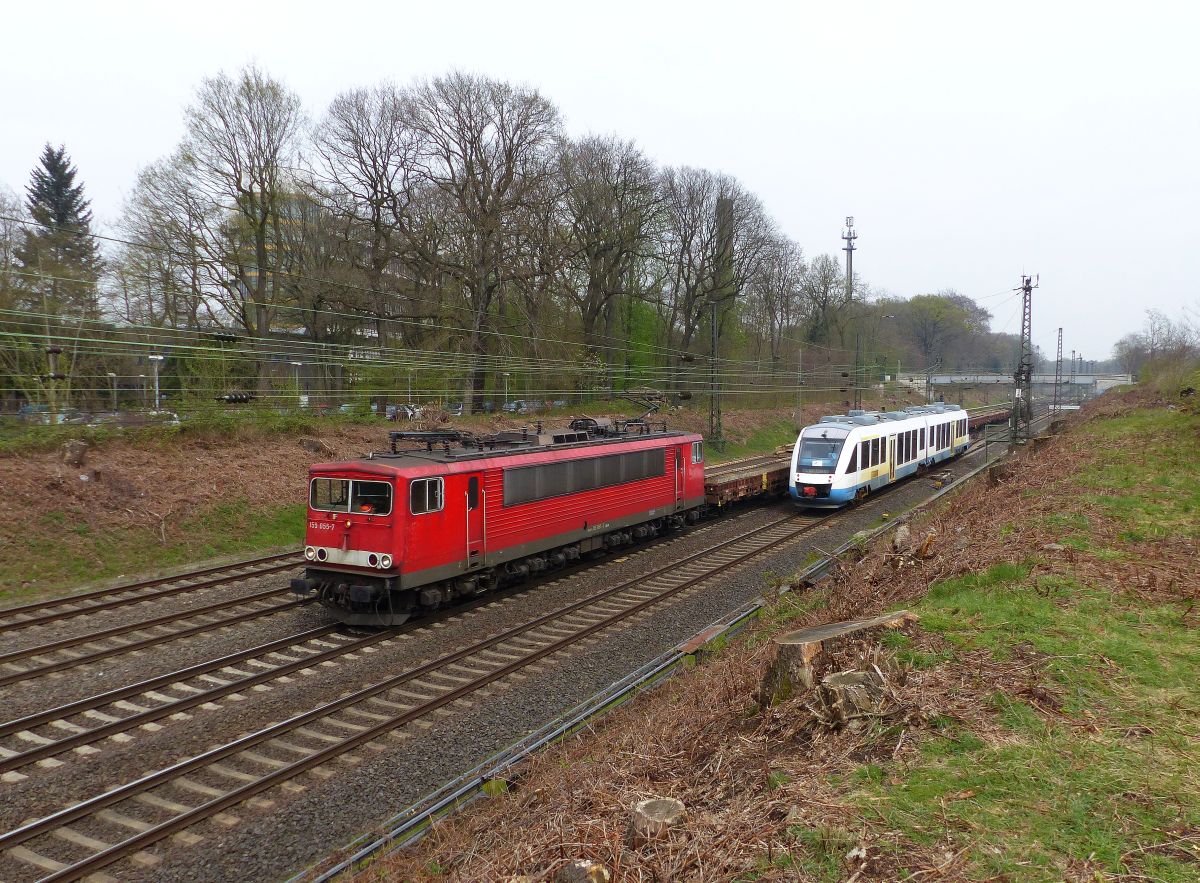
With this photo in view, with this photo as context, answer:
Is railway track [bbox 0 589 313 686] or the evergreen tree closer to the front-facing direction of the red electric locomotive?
the railway track

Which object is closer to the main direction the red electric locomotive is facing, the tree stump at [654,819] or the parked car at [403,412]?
the tree stump

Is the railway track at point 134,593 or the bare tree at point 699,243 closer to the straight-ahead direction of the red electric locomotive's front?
the railway track

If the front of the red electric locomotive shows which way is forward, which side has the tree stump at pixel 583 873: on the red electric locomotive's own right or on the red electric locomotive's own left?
on the red electric locomotive's own left

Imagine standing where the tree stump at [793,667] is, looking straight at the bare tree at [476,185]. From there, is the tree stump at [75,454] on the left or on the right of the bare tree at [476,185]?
left

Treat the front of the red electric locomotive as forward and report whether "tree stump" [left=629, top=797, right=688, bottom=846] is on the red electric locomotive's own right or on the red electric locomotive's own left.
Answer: on the red electric locomotive's own left

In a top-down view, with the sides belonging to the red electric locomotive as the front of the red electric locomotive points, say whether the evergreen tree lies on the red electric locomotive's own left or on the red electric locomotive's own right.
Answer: on the red electric locomotive's own right

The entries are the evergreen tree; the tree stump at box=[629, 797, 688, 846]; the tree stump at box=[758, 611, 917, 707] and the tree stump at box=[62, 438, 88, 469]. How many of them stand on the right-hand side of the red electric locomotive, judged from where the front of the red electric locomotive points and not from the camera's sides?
2

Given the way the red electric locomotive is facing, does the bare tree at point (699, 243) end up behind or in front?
behind

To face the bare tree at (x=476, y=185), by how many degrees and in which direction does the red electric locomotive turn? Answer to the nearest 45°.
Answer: approximately 135° to its right

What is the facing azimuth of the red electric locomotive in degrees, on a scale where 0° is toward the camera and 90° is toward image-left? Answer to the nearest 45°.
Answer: approximately 45°

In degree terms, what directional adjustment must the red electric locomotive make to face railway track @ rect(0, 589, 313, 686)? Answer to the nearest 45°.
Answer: approximately 45° to its right

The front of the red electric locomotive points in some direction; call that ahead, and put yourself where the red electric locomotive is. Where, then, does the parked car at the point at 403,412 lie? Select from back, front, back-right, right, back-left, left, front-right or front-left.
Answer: back-right
